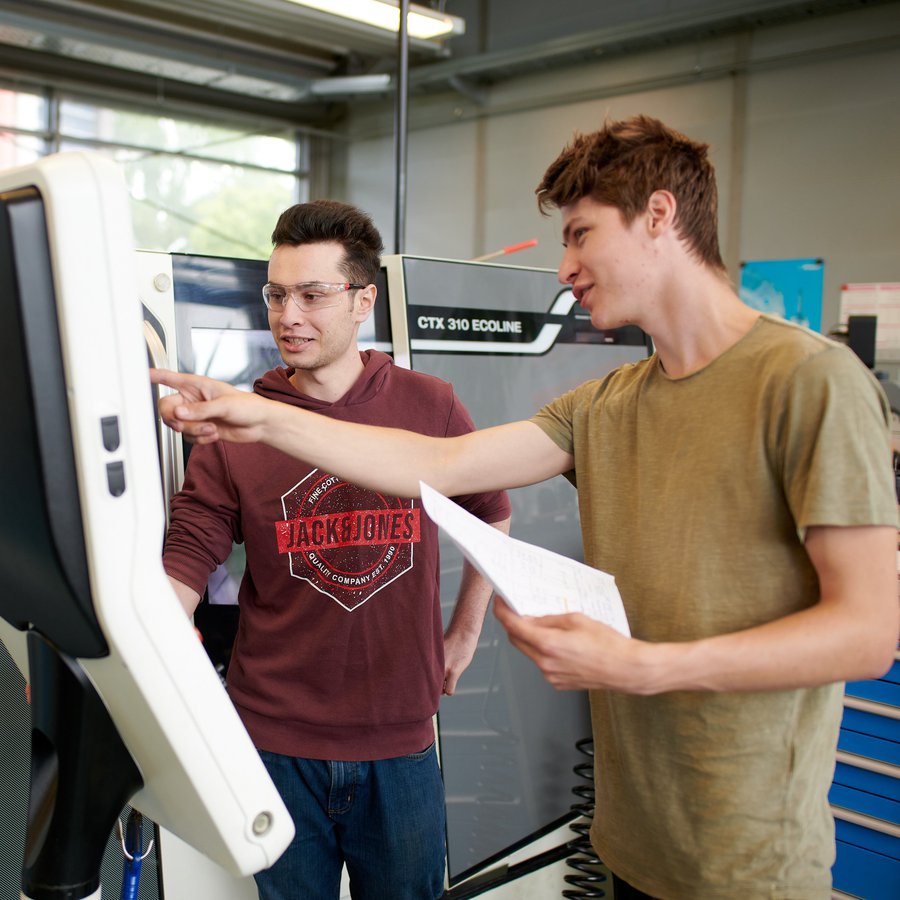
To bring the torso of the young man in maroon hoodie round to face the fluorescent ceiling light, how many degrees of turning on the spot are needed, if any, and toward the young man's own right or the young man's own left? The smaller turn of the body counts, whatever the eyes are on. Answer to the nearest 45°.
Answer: approximately 180°

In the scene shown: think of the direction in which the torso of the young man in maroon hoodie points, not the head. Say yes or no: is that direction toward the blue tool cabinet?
no

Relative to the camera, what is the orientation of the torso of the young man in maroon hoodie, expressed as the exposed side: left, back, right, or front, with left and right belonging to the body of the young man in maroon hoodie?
front

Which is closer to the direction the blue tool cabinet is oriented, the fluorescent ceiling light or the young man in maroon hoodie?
the young man in maroon hoodie

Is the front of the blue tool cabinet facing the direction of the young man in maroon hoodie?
yes

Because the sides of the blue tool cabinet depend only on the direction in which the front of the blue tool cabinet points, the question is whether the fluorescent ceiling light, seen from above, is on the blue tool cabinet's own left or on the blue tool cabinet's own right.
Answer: on the blue tool cabinet's own right

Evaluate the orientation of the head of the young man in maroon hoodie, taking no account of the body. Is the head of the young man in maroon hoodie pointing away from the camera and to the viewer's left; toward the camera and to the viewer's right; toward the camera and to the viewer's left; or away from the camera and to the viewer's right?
toward the camera and to the viewer's left

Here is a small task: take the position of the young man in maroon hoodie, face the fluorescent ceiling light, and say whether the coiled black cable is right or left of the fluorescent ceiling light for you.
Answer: right

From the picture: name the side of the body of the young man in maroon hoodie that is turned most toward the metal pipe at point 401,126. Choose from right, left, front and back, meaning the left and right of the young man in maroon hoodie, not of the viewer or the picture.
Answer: back

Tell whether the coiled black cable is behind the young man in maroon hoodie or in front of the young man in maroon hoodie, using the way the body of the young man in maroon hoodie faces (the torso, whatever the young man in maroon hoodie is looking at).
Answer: behind

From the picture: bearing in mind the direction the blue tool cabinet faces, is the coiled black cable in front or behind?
in front

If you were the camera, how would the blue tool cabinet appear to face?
facing the viewer and to the left of the viewer
